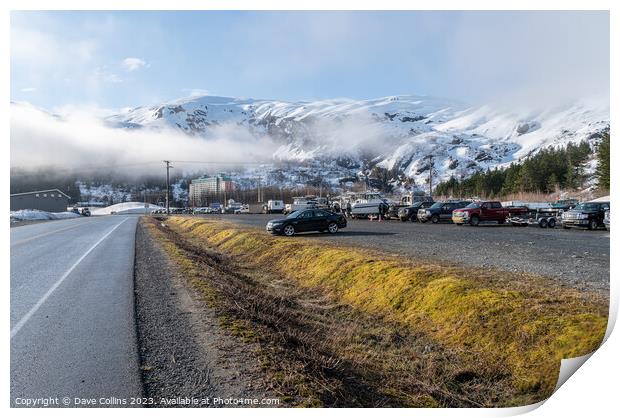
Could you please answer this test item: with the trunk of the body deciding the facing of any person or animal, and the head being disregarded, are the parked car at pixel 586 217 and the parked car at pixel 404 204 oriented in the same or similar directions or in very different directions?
same or similar directions

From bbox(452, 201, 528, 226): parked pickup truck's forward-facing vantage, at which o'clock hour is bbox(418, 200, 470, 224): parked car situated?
bbox(418, 200, 470, 224): parked car is roughly at 3 o'clock from bbox(452, 201, 528, 226): parked pickup truck.

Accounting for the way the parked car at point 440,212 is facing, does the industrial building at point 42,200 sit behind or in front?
in front

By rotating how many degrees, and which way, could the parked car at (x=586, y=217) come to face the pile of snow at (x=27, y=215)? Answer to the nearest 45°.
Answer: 0° — it already faces it

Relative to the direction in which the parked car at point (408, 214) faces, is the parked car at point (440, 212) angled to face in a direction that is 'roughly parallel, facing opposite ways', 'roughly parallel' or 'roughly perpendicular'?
roughly parallel

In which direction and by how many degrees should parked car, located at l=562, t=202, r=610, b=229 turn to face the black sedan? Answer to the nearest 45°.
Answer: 0° — it already faces it

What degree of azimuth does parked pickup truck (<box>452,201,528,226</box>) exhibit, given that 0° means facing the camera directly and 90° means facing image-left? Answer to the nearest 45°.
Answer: approximately 45°

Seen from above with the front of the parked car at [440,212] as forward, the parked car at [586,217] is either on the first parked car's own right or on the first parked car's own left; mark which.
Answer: on the first parked car's own left

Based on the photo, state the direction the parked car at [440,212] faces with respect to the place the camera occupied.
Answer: facing the viewer and to the left of the viewer

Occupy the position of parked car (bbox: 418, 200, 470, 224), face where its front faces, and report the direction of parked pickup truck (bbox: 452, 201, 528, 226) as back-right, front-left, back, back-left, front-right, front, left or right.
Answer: left

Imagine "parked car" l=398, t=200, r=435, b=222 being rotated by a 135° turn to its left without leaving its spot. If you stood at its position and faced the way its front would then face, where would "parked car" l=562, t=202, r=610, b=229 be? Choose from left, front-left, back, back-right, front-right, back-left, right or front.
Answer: front-right

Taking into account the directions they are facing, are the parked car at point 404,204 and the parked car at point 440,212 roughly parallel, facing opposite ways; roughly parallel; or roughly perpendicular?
roughly parallel

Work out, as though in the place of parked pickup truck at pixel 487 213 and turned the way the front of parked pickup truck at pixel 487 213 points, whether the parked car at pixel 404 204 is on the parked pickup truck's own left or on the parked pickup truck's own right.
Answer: on the parked pickup truck's own right

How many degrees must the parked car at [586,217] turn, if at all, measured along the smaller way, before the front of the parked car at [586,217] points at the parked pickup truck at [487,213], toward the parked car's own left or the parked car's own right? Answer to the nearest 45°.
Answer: approximately 90° to the parked car's own right
